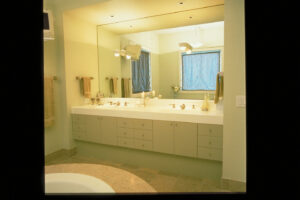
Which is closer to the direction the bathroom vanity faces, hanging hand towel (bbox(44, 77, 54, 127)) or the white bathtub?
the white bathtub

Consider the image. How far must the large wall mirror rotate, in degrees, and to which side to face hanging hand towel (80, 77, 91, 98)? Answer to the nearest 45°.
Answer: approximately 45° to its right

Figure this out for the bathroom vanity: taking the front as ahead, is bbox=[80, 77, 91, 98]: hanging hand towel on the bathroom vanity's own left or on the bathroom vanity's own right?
on the bathroom vanity's own right

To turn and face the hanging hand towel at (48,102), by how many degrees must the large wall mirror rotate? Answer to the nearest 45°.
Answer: approximately 45° to its right

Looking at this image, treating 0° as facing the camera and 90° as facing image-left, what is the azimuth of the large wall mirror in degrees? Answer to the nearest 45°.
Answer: approximately 45°
